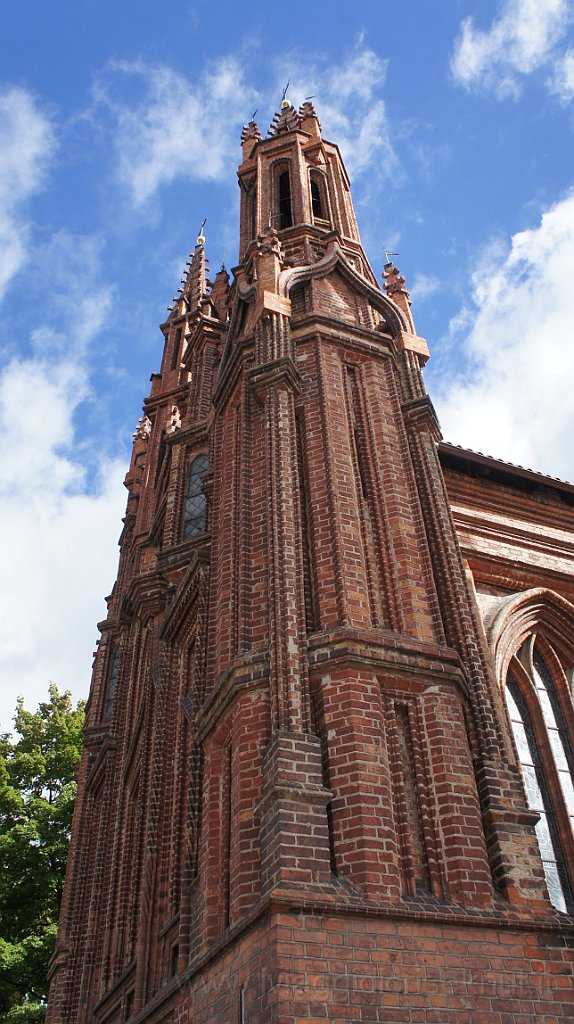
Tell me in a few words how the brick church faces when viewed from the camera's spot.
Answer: facing the viewer and to the left of the viewer

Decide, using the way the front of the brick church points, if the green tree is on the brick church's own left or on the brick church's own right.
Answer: on the brick church's own right
